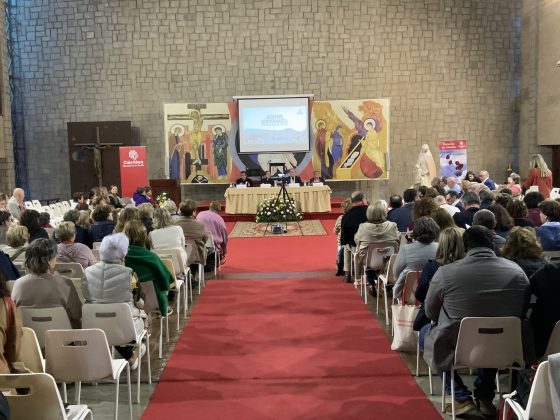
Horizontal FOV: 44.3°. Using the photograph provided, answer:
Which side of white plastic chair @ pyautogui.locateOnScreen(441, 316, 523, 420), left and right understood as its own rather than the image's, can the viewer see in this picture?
back

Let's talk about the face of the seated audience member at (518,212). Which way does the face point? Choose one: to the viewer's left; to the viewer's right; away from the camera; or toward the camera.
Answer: away from the camera

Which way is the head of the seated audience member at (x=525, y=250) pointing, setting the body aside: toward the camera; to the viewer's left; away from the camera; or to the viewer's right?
away from the camera

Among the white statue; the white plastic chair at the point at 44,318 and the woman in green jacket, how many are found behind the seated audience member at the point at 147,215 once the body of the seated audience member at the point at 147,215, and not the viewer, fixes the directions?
2

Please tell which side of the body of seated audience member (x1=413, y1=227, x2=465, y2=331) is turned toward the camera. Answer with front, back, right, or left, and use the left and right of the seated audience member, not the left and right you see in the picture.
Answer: back

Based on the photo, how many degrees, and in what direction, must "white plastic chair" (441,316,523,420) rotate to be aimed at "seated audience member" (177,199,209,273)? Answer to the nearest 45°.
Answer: approximately 45° to its left

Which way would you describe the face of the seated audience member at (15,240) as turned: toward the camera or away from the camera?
away from the camera

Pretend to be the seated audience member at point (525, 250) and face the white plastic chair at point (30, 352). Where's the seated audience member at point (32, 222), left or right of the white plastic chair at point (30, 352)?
right

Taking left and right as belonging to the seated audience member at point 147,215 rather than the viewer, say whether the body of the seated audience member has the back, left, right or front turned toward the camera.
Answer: back

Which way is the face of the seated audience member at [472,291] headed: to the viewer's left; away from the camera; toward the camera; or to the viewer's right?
away from the camera
